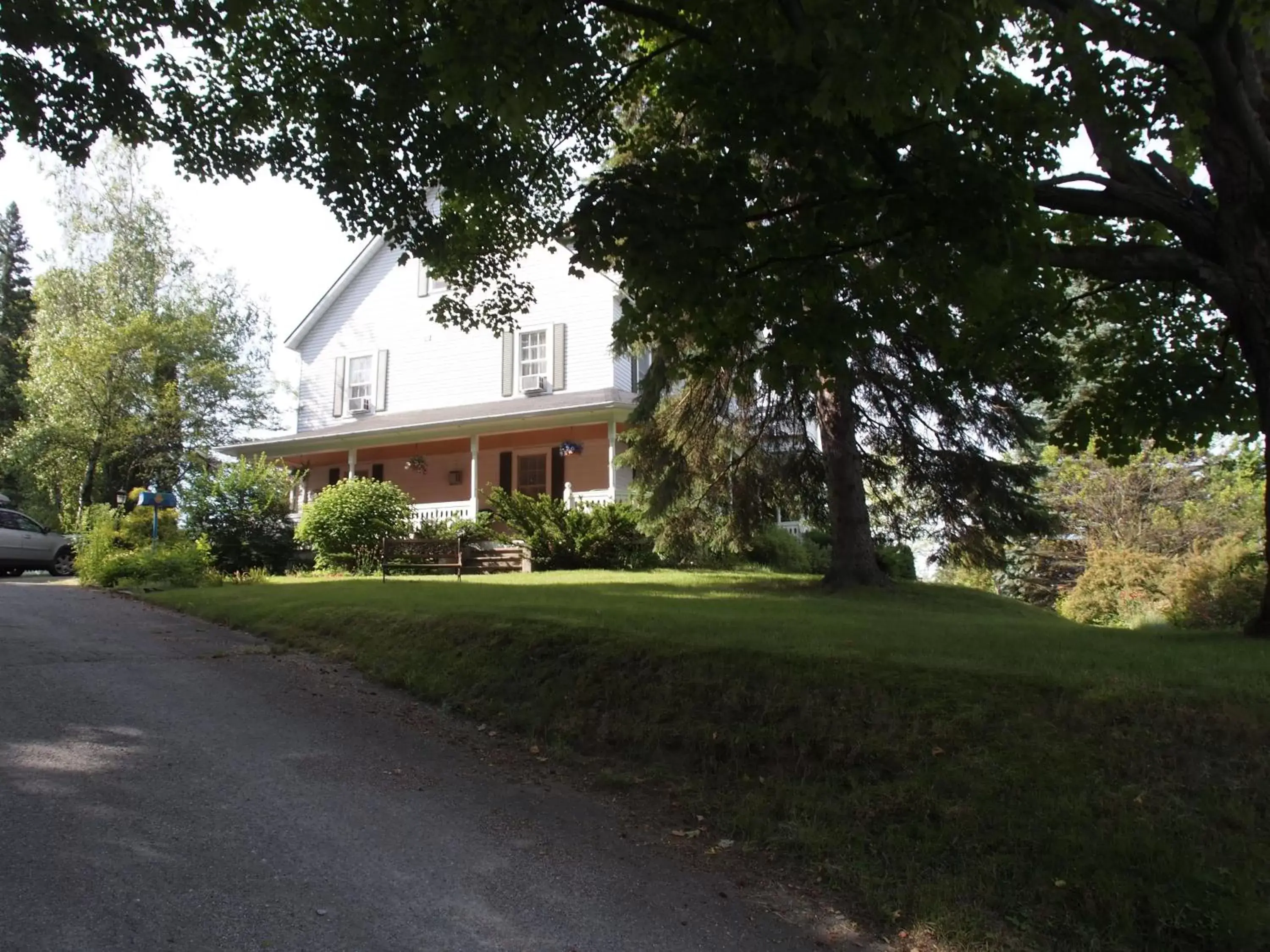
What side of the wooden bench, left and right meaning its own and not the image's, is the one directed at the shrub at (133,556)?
right

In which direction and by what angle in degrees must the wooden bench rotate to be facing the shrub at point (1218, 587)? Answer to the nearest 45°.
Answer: approximately 45° to its left

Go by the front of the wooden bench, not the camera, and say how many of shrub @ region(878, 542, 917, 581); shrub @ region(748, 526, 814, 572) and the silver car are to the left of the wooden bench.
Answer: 2

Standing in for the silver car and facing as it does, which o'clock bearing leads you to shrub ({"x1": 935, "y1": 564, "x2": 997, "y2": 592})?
The shrub is roughly at 12 o'clock from the silver car.

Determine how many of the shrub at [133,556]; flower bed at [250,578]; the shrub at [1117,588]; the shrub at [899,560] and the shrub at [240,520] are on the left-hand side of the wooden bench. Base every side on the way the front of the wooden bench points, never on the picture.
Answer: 2

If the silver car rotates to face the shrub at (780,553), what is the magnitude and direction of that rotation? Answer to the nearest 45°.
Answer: approximately 45° to its right

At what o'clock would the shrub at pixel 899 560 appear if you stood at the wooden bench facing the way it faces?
The shrub is roughly at 9 o'clock from the wooden bench.

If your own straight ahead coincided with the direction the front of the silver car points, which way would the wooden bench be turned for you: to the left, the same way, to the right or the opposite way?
to the right

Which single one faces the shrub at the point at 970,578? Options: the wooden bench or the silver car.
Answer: the silver car

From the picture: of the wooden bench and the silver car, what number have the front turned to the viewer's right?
1

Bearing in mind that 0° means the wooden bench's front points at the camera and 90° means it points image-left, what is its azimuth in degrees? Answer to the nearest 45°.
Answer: approximately 0°

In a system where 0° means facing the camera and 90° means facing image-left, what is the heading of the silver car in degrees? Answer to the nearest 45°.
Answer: approximately 270°

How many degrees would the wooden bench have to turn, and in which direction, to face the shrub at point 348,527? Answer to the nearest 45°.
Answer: approximately 135° to its right
